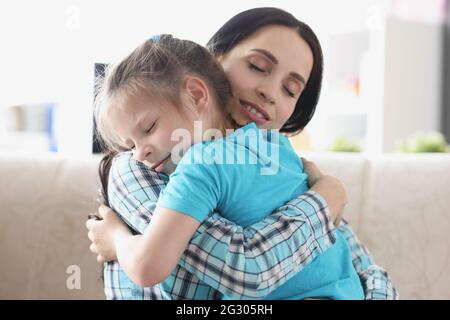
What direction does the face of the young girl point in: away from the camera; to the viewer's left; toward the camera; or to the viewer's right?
to the viewer's left

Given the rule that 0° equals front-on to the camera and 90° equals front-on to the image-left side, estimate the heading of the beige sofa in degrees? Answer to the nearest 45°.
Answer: approximately 0°

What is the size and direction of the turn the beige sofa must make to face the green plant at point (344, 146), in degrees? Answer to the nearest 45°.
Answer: approximately 135° to its left

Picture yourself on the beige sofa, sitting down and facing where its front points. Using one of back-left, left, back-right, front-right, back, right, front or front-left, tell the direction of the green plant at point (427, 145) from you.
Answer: back-left
